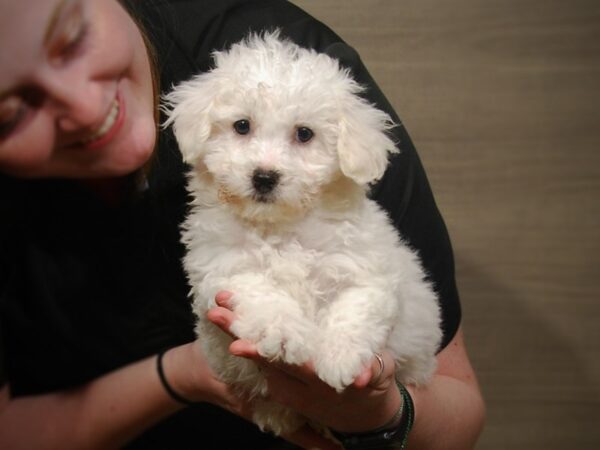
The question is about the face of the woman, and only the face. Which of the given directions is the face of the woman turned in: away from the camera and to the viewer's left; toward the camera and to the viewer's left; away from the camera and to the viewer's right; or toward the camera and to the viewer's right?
toward the camera and to the viewer's right

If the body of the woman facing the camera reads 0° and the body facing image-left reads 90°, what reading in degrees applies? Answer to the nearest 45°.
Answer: approximately 0°
